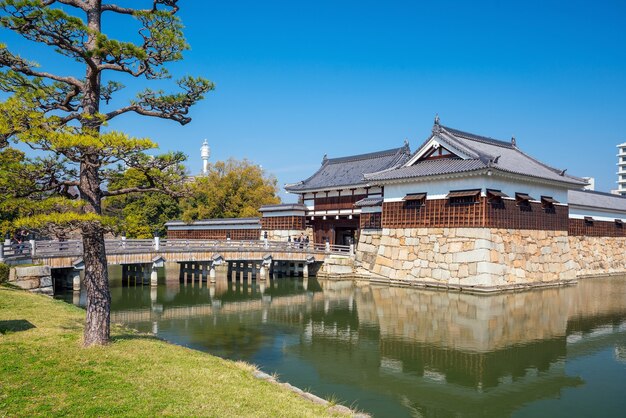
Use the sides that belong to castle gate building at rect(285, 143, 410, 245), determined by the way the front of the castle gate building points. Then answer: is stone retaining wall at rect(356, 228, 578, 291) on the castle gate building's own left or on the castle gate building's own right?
on the castle gate building's own left

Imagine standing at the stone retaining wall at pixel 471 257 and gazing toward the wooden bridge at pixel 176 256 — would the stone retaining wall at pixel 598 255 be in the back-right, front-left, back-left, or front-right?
back-right

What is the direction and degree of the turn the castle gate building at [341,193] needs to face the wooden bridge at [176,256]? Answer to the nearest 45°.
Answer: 0° — it already faces it

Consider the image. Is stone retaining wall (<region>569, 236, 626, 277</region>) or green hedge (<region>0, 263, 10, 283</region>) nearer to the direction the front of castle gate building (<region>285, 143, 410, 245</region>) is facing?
the green hedge

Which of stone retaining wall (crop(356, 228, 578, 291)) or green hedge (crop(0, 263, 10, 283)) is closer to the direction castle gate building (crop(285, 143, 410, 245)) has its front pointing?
the green hedge

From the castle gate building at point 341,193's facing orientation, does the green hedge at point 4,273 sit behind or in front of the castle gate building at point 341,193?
in front

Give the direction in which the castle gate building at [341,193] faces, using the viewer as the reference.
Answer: facing the viewer and to the left of the viewer

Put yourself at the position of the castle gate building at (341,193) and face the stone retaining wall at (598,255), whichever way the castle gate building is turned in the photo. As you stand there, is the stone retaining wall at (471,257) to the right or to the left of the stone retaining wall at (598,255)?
right

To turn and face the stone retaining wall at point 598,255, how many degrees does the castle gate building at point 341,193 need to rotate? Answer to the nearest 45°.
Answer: approximately 135° to its left
